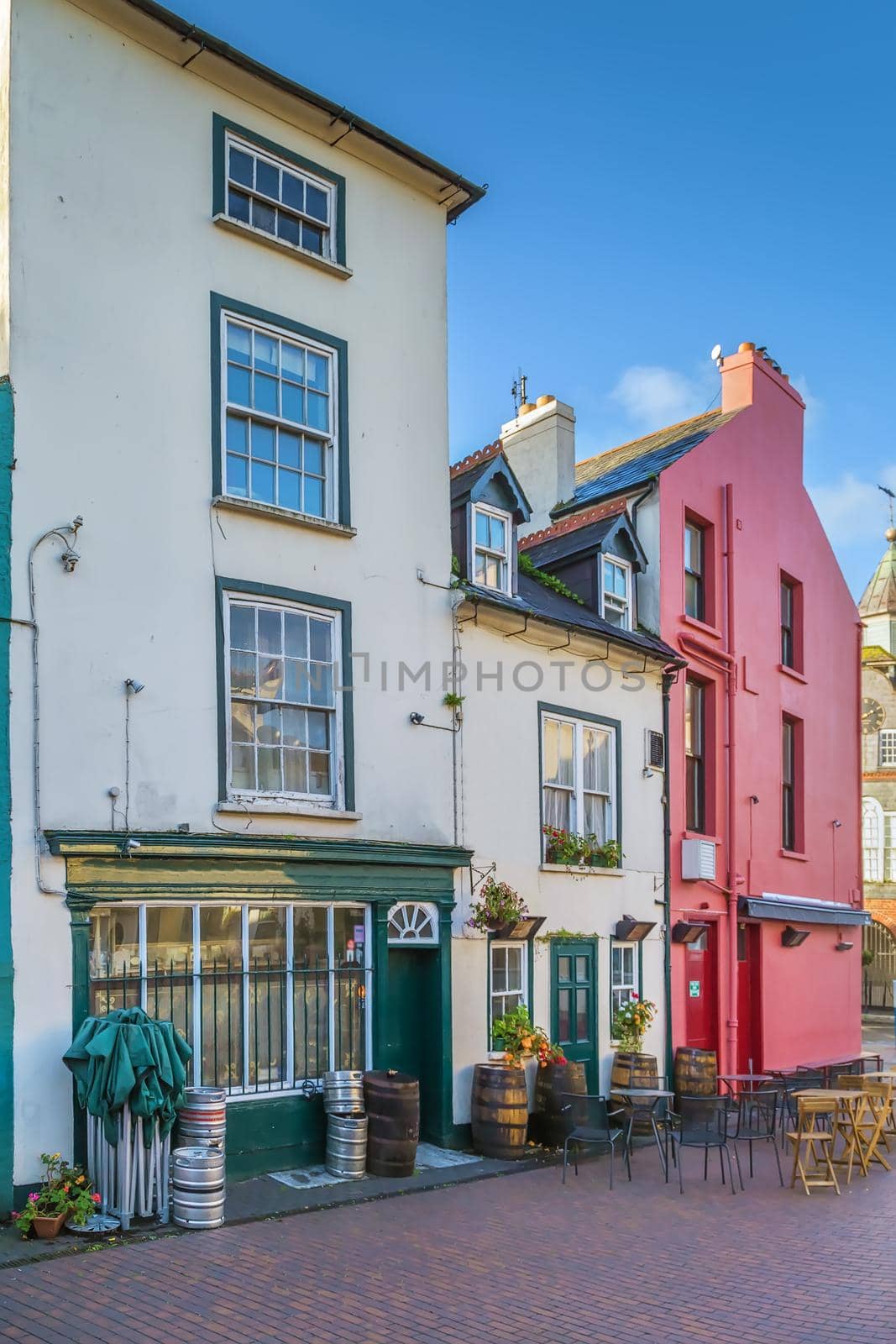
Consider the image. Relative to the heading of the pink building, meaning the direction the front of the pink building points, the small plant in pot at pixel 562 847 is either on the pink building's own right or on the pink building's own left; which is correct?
on the pink building's own right

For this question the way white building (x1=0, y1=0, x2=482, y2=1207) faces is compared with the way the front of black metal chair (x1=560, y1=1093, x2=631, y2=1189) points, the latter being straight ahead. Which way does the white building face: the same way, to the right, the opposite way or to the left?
to the right

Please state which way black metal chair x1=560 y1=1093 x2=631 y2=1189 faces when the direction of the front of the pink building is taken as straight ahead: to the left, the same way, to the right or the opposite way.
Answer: to the left

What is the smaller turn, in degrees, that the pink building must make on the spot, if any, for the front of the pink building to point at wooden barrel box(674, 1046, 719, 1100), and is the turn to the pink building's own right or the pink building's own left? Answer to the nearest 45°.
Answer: approximately 45° to the pink building's own right

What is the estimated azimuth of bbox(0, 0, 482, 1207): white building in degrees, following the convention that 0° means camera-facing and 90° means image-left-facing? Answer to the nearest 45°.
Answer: approximately 315°
